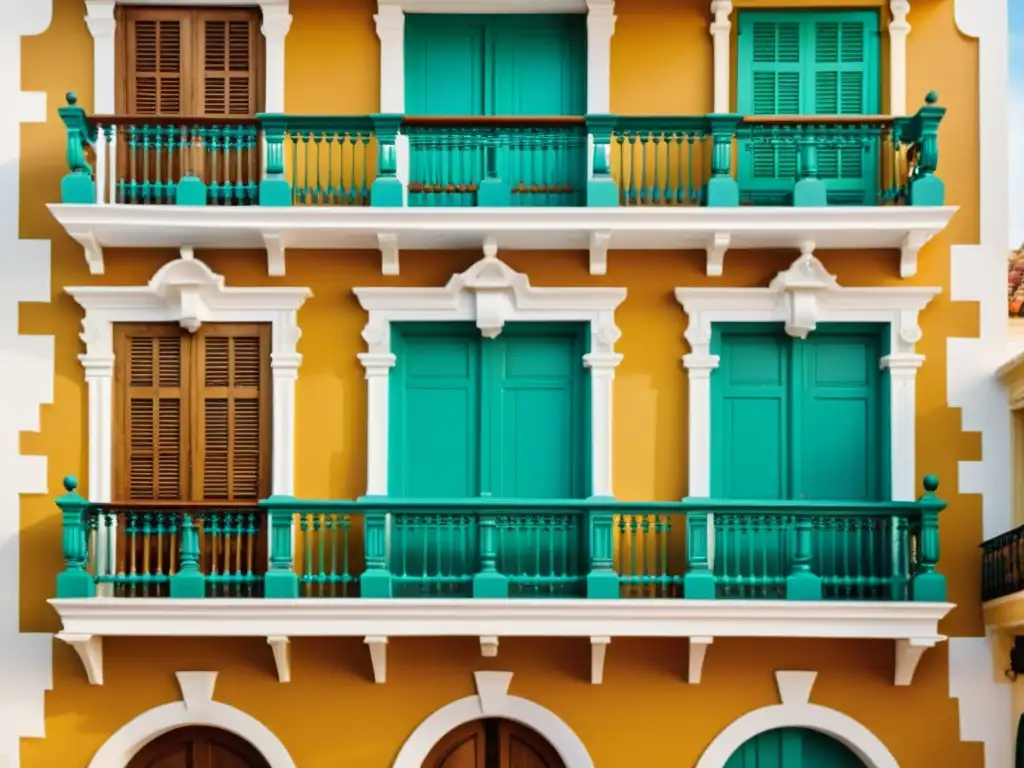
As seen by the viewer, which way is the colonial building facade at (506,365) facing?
toward the camera

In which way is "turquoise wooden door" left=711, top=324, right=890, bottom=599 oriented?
toward the camera

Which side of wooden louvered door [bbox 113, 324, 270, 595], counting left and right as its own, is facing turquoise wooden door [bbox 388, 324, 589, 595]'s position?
left

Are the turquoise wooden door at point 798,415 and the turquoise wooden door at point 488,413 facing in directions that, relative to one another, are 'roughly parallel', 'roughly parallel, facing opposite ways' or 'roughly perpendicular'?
roughly parallel

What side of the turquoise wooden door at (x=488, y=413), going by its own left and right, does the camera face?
front

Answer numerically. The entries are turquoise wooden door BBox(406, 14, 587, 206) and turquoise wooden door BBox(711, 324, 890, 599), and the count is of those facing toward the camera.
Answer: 2

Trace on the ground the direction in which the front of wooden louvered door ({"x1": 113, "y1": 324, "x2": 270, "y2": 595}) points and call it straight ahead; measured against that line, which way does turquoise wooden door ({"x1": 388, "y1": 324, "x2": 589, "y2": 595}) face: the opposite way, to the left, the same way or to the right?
the same way

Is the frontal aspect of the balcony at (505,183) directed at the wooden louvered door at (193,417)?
no

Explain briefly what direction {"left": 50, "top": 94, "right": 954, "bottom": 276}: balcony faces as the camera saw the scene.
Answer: facing the viewer

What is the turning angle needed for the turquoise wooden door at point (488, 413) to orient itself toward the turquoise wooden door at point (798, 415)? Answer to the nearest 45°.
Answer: approximately 90° to its left

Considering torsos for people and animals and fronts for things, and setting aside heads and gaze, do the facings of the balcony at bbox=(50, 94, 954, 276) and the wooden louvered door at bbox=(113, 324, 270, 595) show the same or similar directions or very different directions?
same or similar directions
